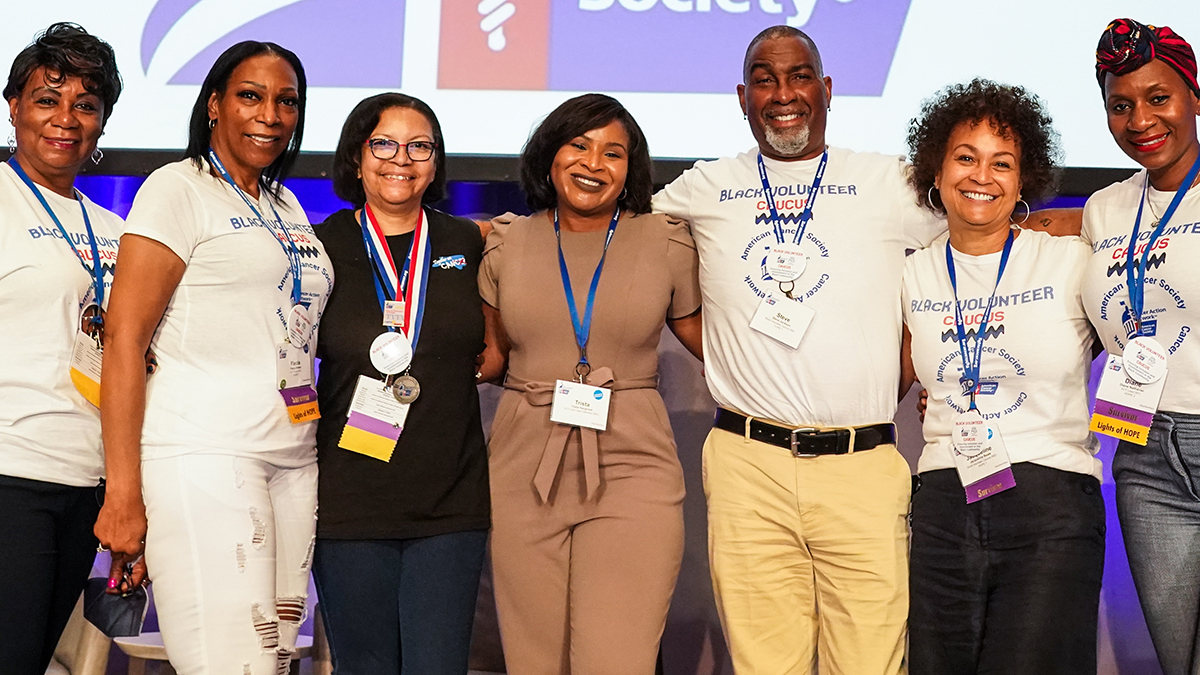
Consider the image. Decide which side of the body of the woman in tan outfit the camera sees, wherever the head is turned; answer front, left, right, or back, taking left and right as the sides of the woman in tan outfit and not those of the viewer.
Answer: front

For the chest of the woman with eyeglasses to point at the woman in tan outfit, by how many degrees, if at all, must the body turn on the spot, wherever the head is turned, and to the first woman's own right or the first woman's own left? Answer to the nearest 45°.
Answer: approximately 90° to the first woman's own left

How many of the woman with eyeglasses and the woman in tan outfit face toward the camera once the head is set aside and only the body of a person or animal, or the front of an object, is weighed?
2

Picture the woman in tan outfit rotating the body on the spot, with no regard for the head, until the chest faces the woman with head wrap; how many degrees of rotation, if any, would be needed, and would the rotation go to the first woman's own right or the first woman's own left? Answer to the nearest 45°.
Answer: approximately 90° to the first woman's own left

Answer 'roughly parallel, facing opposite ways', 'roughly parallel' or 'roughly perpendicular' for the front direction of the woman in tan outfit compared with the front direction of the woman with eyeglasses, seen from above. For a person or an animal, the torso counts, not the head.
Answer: roughly parallel

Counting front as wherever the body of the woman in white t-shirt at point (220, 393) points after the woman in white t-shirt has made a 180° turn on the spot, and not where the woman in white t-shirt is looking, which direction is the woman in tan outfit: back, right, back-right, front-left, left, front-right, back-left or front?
back-right

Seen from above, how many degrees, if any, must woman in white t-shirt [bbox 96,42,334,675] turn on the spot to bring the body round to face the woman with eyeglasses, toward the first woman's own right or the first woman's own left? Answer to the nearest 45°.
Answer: approximately 45° to the first woman's own left

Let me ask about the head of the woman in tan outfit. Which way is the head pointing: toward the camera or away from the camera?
toward the camera

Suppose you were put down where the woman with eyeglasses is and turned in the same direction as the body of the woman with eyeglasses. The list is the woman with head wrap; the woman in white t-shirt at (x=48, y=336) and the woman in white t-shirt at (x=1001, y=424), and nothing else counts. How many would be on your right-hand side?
1

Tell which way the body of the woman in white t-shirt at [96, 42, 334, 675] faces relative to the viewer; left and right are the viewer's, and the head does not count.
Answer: facing the viewer and to the right of the viewer
